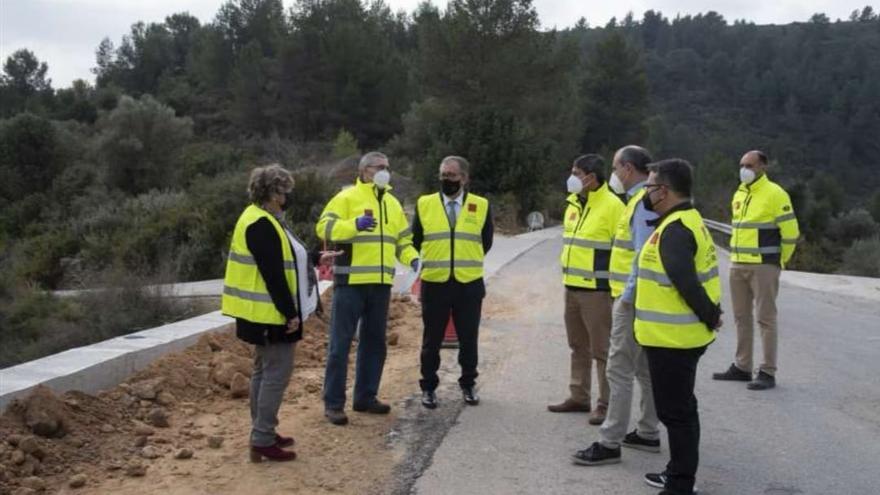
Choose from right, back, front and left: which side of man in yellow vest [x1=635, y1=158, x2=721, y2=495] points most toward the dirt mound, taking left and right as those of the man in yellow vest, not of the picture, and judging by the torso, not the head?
front

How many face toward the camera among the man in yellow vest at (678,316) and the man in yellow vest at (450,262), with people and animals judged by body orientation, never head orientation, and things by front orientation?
1

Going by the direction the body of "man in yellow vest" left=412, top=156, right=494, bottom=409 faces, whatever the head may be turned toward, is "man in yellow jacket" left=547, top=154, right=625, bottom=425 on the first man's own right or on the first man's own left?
on the first man's own left

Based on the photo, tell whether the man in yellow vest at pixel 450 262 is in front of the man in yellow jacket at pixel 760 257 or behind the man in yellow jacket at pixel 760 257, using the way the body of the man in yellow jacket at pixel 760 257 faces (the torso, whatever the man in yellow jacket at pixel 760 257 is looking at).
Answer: in front

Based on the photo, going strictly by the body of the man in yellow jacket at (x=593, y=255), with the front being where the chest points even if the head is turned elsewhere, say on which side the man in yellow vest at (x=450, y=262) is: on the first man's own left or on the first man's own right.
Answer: on the first man's own right

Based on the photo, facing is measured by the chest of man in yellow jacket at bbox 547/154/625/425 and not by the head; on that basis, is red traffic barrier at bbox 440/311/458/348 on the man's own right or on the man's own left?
on the man's own right

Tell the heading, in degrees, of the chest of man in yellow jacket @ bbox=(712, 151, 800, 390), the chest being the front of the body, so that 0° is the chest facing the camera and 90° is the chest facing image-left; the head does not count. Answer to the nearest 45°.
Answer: approximately 45°

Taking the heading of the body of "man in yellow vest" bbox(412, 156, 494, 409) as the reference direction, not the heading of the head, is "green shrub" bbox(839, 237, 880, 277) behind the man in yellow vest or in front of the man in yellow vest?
behind

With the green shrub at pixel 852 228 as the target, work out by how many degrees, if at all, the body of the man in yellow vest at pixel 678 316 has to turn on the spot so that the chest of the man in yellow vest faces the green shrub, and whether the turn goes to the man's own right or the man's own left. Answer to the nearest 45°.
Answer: approximately 90° to the man's own right

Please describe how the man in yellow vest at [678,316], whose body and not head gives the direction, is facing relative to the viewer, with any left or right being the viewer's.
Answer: facing to the left of the viewer

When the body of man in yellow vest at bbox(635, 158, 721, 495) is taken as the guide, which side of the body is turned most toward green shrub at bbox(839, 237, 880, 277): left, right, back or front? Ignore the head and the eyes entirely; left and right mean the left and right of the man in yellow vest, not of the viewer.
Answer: right

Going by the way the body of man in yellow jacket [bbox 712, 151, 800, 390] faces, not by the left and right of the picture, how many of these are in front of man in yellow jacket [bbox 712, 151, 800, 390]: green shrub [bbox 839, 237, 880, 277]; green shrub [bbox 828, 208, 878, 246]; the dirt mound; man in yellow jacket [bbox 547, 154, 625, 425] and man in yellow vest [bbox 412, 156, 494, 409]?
3

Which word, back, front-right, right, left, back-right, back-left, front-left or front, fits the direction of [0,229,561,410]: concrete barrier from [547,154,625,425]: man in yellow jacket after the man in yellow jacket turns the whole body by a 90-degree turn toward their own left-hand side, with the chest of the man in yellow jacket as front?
back-right

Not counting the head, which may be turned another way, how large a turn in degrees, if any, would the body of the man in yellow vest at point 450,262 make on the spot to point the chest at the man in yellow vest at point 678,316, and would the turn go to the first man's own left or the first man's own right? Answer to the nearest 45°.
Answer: approximately 45° to the first man's own left
